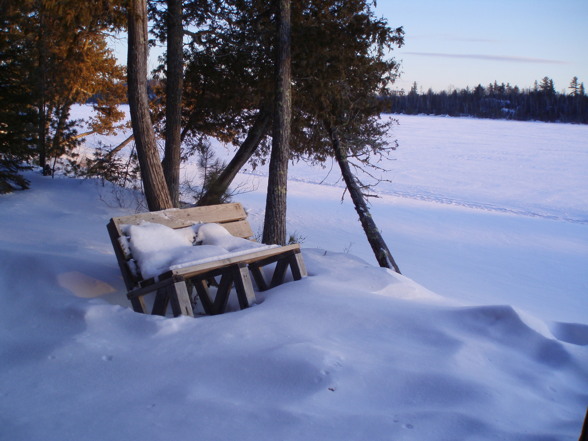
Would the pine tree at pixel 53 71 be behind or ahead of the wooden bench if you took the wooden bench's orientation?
behind

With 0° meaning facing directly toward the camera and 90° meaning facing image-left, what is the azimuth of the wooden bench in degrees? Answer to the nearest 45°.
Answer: approximately 315°
